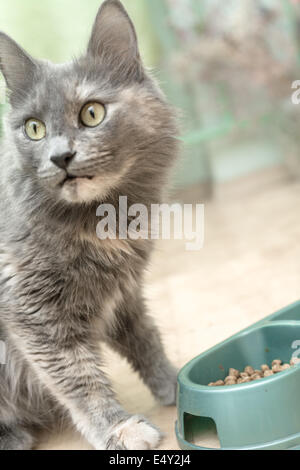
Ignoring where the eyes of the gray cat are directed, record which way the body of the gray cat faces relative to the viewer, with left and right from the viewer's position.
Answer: facing the viewer and to the right of the viewer
